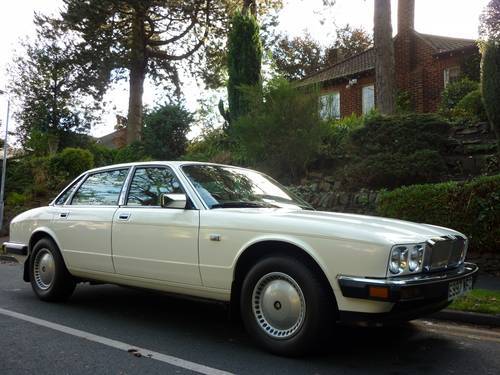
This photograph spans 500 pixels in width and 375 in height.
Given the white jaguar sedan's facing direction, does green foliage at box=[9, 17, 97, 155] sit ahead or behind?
behind

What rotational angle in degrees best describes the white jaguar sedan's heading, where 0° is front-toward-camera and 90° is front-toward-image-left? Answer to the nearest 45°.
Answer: approximately 315°

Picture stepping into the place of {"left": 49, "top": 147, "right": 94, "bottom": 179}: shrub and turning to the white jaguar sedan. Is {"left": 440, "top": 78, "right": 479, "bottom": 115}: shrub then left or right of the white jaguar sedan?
left

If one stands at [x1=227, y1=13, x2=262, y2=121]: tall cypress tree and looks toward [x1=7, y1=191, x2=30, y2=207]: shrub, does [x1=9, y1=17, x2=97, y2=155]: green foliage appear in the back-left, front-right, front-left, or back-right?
front-right

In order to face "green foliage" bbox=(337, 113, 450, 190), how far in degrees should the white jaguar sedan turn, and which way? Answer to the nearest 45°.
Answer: approximately 90° to its left

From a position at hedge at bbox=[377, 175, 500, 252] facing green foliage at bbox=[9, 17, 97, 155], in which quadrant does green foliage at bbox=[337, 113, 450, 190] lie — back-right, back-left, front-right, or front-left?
front-right

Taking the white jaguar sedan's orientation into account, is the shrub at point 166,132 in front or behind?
behind

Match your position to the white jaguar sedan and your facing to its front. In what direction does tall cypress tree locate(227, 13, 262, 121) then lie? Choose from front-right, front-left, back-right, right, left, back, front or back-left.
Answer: back-left

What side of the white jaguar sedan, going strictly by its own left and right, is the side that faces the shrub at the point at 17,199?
back

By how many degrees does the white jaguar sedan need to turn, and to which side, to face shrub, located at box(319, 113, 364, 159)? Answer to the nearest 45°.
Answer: approximately 135° to its left

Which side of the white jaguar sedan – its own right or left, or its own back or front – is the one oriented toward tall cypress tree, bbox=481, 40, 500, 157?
left

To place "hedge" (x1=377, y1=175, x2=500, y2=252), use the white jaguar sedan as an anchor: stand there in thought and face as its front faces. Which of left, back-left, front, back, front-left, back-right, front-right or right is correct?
left
